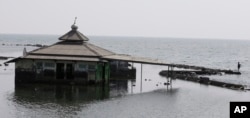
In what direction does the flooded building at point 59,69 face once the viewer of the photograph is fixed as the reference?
facing the viewer
